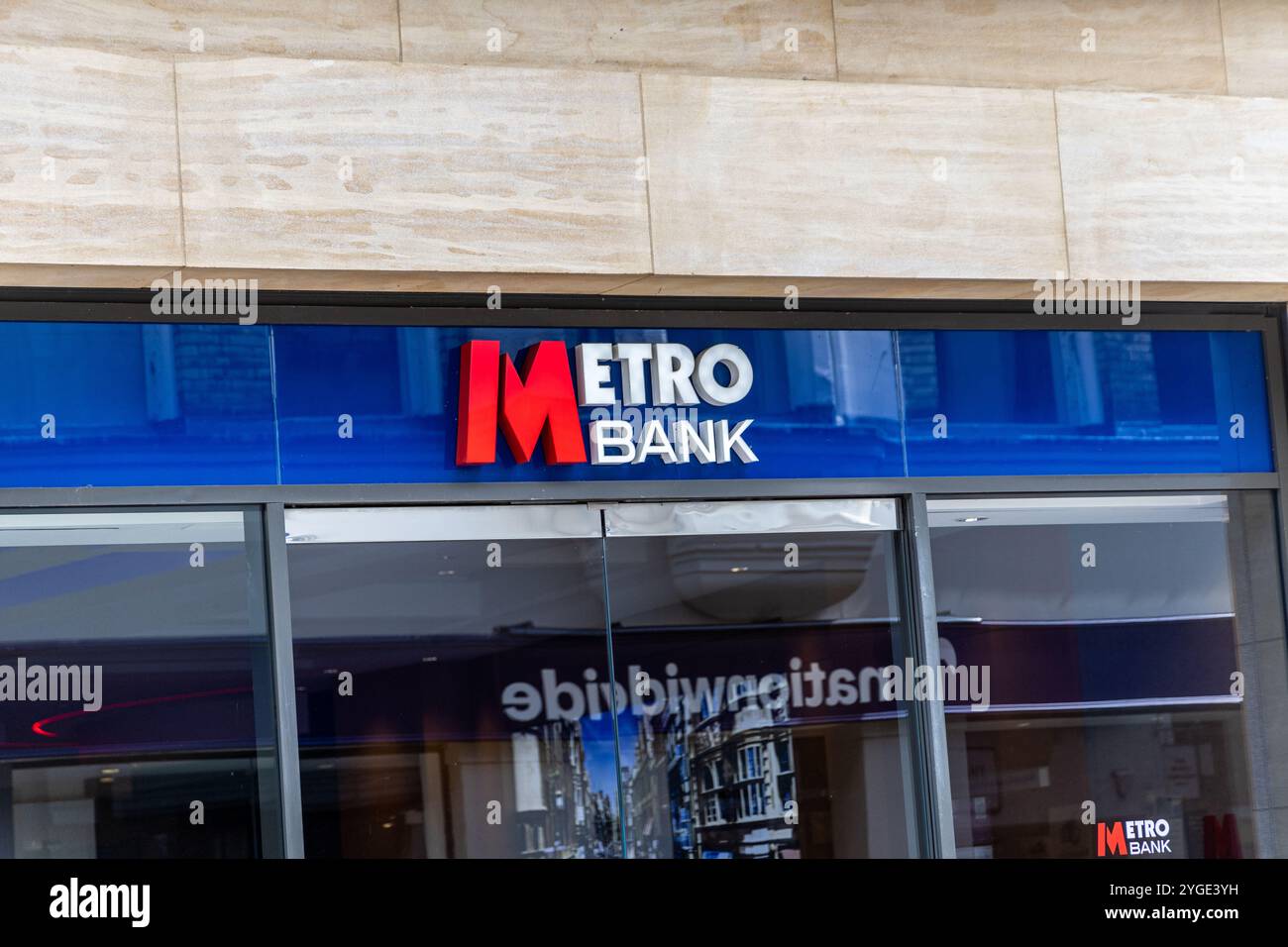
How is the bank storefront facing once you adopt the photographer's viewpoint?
facing the viewer

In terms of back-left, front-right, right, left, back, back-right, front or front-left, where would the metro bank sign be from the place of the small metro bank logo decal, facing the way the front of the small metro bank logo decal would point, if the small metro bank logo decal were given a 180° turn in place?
back-left
